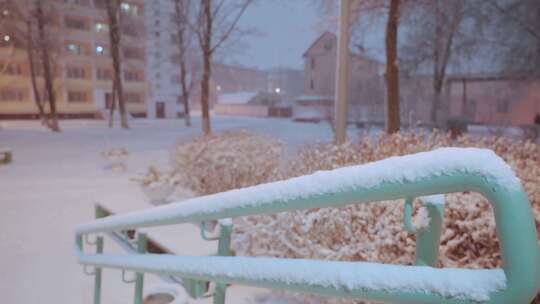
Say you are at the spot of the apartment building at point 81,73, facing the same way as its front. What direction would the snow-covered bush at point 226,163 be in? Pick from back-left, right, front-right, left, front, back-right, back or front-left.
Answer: front

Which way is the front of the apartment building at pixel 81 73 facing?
toward the camera

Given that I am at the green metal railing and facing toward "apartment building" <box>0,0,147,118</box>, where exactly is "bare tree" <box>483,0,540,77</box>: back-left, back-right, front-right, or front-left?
front-right

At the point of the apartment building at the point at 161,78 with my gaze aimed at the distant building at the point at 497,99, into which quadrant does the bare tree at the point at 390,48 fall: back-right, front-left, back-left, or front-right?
front-right

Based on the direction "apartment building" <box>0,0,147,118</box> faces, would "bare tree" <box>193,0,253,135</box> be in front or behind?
in front

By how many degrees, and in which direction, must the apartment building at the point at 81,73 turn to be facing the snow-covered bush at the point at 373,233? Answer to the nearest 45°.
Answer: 0° — it already faces it

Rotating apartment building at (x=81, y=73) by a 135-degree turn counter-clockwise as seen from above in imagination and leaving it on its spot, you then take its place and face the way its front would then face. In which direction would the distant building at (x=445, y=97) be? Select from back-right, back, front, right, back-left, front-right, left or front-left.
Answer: right

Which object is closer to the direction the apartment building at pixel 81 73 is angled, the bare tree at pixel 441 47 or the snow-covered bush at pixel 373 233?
the snow-covered bush

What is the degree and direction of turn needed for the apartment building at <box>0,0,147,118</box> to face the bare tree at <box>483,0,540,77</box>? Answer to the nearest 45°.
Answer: approximately 45° to its left

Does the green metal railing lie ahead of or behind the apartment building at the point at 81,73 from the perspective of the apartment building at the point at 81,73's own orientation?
ahead

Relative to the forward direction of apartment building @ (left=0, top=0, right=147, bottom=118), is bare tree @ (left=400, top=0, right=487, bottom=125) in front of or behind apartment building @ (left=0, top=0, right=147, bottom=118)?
in front
